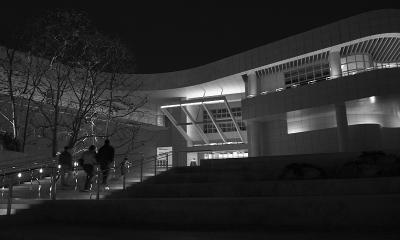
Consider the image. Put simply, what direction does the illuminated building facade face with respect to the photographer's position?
facing the viewer and to the left of the viewer

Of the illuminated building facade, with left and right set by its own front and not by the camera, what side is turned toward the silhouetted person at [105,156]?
front

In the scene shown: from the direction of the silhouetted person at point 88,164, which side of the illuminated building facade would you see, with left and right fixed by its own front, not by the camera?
front

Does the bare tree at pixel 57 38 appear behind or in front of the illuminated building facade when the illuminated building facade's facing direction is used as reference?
in front

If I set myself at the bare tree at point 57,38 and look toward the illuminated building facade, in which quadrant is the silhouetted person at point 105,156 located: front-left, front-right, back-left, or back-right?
front-right
